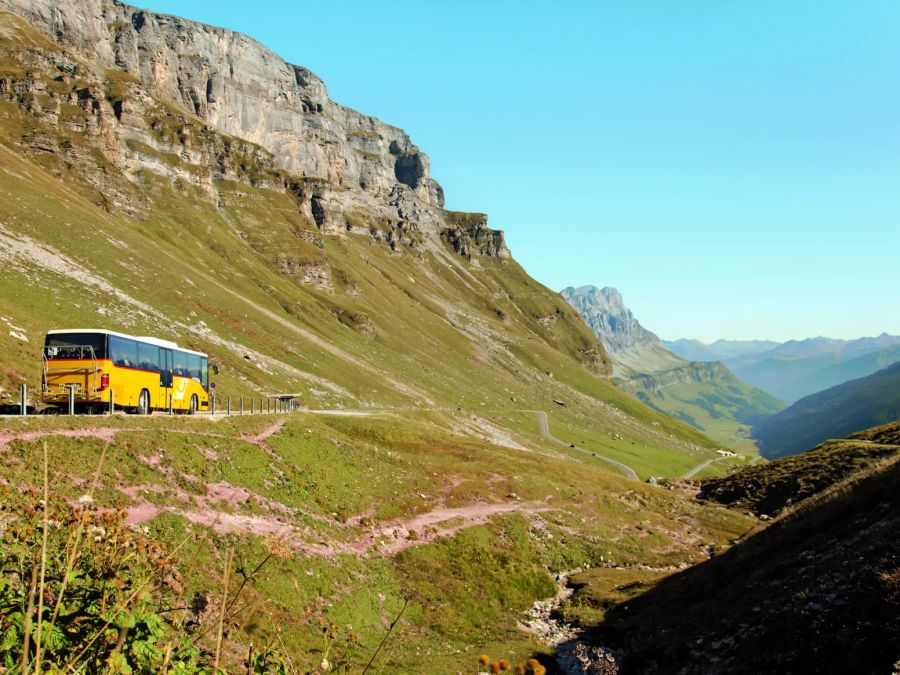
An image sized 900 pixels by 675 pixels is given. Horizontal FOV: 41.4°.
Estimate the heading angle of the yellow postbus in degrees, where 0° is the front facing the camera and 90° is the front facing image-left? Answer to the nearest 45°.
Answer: approximately 225°
